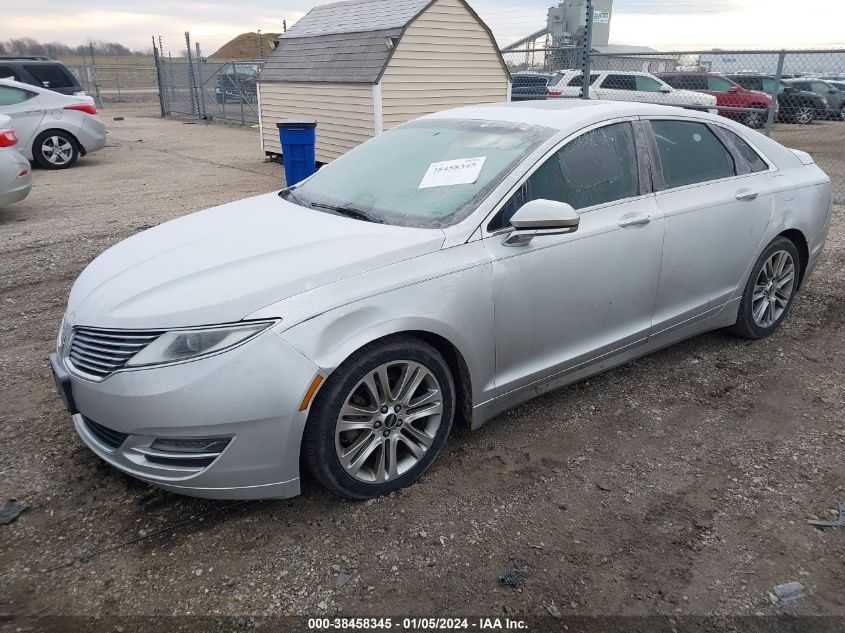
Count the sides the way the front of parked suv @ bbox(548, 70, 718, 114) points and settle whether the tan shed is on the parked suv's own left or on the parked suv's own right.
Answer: on the parked suv's own right

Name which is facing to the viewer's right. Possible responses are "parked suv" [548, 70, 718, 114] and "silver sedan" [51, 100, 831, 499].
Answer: the parked suv

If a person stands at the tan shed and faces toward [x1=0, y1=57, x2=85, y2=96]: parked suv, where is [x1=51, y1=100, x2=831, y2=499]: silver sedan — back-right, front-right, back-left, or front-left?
back-left

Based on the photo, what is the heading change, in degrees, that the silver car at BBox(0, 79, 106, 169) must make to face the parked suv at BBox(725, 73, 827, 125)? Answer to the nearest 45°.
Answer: approximately 180°

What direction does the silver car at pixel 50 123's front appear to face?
to the viewer's left

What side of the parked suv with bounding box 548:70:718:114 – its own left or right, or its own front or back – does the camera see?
right

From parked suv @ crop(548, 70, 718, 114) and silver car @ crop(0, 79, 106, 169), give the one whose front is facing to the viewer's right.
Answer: the parked suv

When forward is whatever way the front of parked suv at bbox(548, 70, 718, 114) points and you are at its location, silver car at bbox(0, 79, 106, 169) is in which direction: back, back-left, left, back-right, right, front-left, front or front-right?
back-right

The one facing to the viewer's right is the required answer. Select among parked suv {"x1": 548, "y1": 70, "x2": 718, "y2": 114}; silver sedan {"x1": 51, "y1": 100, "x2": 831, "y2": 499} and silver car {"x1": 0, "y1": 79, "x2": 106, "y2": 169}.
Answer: the parked suv

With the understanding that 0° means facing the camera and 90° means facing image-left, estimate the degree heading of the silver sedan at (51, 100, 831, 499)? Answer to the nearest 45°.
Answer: approximately 45°

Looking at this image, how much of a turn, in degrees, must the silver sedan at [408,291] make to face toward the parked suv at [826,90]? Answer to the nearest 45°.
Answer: approximately 180°

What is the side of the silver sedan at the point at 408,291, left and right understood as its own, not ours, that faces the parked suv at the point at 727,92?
back

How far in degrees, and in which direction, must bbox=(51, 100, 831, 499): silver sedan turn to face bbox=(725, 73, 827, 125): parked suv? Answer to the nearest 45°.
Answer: approximately 180°

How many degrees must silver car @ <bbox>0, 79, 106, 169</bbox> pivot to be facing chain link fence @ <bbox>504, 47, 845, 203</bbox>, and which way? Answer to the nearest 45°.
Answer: approximately 180°

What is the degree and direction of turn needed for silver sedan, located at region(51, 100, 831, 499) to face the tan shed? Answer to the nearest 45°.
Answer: approximately 135° to its right
